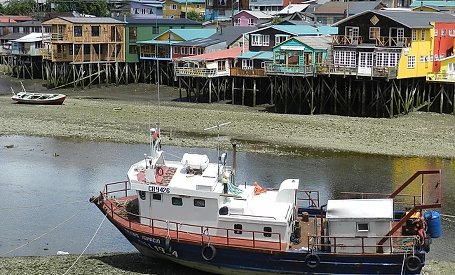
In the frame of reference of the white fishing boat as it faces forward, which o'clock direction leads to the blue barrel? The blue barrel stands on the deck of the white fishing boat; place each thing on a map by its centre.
The blue barrel is roughly at 6 o'clock from the white fishing boat.

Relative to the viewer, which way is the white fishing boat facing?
to the viewer's left
